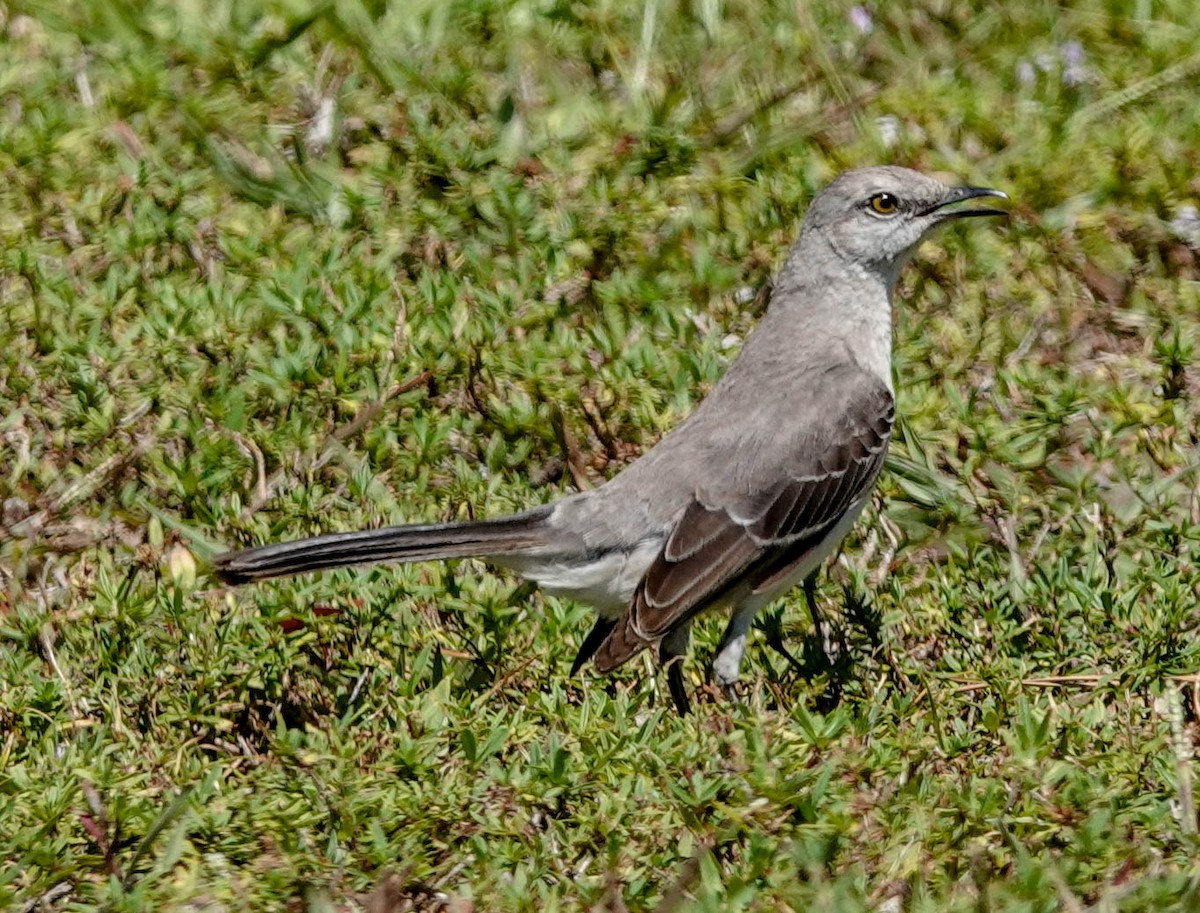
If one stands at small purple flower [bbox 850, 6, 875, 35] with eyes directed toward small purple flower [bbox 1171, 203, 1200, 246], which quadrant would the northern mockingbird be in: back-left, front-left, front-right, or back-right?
front-right

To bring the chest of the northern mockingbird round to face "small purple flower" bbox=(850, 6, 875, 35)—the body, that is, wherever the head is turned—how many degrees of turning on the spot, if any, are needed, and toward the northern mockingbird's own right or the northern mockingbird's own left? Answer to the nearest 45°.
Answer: approximately 90° to the northern mockingbird's own left

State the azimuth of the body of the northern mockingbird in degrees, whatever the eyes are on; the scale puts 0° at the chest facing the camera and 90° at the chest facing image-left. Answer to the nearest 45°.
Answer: approximately 270°

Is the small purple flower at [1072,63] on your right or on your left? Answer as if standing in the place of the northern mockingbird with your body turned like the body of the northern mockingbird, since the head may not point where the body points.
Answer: on your left

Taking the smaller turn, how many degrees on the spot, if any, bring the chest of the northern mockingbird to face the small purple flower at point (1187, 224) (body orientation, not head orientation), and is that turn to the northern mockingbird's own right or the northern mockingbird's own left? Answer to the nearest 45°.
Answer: approximately 45° to the northern mockingbird's own left
